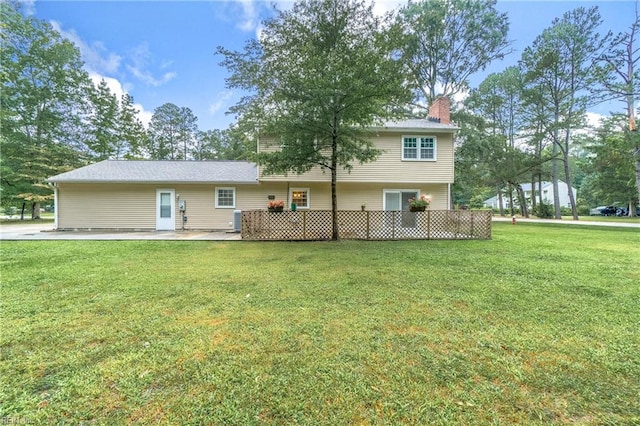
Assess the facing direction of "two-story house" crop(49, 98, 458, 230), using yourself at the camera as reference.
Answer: facing away from the viewer

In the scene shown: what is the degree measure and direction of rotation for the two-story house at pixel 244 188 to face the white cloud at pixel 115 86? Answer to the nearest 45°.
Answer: approximately 45° to its left

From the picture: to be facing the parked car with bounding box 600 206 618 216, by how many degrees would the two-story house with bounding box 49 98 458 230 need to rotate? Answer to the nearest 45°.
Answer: approximately 90° to its right

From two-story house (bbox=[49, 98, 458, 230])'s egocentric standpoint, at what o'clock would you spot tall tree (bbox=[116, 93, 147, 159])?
The tall tree is roughly at 11 o'clock from the two-story house.

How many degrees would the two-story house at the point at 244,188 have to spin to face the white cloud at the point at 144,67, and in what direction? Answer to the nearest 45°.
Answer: approximately 45° to its left

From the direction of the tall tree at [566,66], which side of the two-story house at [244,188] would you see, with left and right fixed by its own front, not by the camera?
right

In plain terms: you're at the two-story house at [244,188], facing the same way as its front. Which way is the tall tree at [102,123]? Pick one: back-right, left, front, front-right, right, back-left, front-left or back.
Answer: front-left

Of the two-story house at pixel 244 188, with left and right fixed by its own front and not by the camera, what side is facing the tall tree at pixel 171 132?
front

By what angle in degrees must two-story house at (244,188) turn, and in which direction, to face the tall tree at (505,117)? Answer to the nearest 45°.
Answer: approximately 90° to its right

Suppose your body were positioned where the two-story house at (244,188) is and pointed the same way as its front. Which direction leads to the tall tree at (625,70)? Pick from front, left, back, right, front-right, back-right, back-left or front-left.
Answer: right

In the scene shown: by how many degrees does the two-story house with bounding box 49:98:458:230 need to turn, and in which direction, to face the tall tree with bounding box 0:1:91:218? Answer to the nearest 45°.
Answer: approximately 45° to its left
